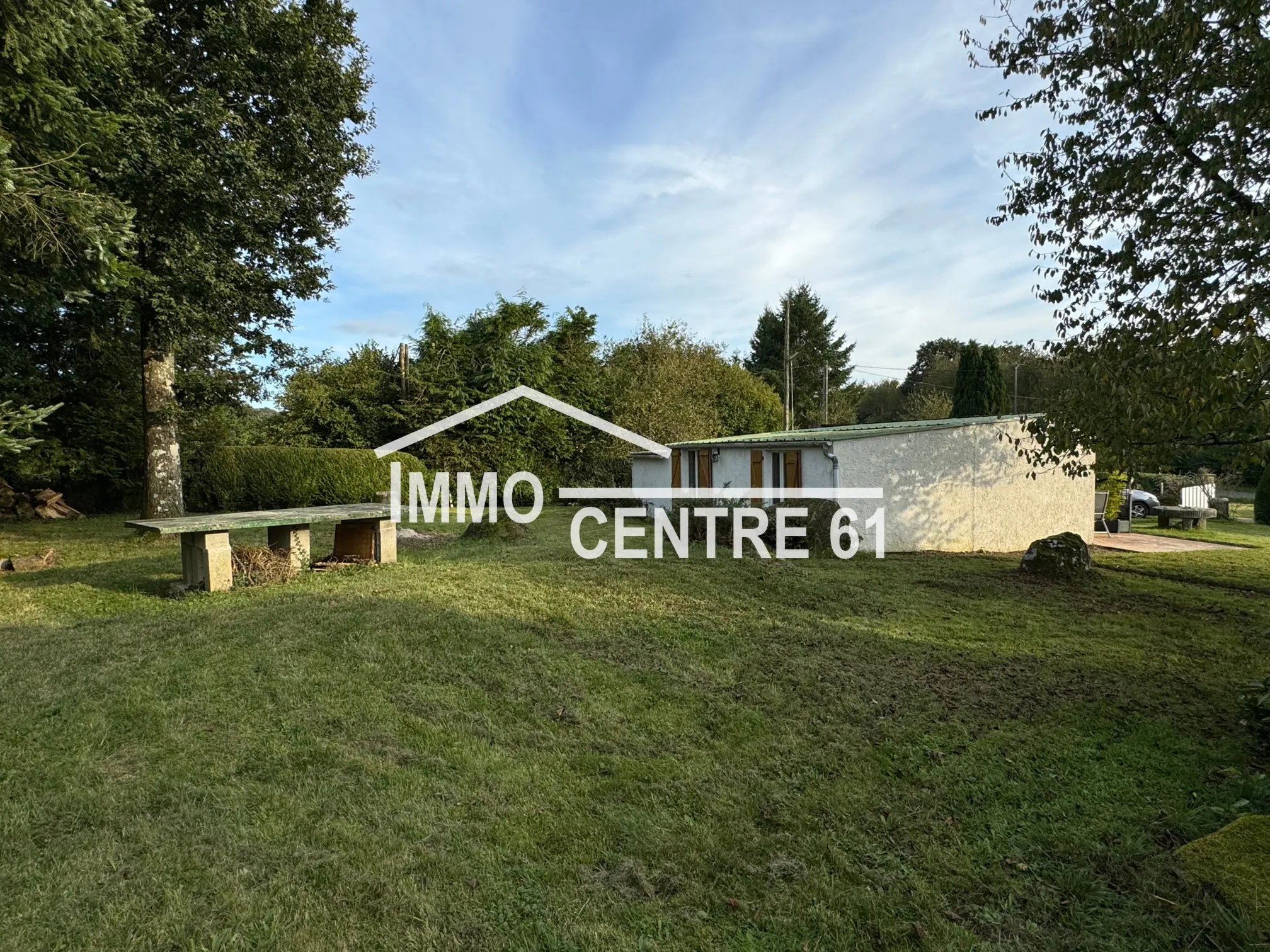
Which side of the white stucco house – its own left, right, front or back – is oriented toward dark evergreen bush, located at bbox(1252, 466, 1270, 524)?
back

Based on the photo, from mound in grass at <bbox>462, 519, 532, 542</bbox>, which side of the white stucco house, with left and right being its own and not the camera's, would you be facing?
front

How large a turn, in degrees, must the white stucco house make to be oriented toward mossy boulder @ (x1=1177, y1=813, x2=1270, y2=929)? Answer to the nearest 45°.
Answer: approximately 45° to its left

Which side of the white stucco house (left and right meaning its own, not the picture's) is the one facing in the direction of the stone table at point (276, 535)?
front

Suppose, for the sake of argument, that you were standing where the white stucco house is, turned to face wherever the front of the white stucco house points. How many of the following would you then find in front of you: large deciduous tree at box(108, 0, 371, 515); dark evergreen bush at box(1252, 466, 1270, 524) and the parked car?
1

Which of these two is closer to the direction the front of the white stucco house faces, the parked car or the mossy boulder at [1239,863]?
the mossy boulder

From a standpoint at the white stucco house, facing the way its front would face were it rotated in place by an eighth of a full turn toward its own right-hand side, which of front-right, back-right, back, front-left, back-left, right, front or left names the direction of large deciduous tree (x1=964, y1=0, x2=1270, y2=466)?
left

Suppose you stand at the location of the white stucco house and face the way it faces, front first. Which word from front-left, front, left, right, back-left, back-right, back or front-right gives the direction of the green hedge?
front-right

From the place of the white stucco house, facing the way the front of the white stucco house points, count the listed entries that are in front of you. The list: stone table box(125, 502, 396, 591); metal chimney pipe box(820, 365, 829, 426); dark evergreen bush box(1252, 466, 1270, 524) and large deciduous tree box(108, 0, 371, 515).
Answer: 2

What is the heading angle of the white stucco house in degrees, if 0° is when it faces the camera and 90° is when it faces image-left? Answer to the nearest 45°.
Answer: approximately 45°

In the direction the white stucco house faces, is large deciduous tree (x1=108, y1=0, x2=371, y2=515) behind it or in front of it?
in front

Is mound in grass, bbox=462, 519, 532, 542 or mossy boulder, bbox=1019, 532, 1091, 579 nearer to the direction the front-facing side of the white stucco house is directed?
the mound in grass

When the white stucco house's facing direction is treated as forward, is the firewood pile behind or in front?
in front

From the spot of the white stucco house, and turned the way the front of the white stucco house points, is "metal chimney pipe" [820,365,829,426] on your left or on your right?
on your right
